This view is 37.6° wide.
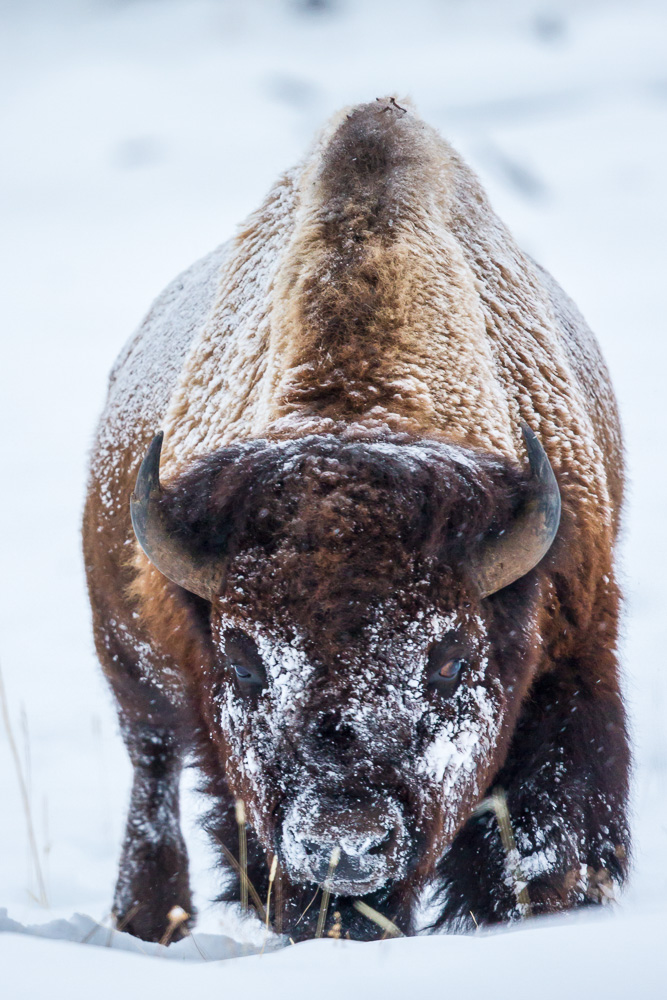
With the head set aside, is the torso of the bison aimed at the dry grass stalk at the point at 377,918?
yes

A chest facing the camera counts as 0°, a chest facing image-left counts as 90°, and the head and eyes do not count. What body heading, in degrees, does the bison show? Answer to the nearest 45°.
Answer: approximately 0°

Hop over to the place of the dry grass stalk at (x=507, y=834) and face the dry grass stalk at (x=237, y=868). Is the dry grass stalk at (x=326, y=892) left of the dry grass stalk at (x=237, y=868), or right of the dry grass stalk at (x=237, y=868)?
left

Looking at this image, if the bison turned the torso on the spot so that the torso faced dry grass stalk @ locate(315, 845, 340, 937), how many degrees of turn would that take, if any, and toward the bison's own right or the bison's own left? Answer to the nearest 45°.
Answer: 0° — it already faces it

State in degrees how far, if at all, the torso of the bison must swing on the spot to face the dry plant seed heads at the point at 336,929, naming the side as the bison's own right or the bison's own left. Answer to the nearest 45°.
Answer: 0° — it already faces it
